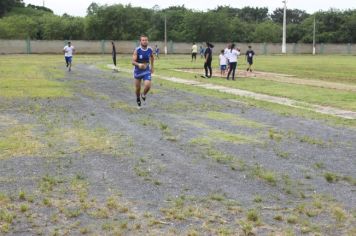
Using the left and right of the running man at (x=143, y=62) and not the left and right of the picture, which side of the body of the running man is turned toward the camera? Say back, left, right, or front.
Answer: front
